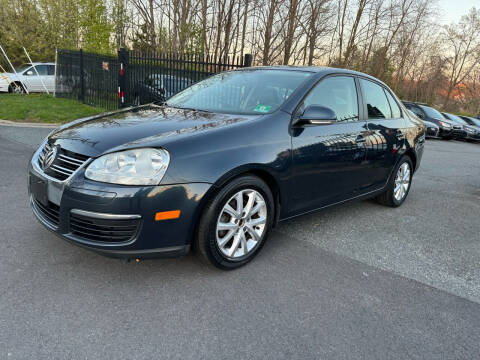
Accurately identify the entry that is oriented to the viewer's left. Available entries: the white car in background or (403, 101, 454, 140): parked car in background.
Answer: the white car in background

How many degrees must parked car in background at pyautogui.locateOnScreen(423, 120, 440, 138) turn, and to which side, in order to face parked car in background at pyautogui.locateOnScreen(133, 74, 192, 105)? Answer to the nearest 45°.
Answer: approximately 90° to its right

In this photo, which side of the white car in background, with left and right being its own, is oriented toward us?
left

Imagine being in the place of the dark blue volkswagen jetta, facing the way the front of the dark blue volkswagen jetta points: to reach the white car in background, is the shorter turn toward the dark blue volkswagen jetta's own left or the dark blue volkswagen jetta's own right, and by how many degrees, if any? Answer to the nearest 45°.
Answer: approximately 90° to the dark blue volkswagen jetta's own right

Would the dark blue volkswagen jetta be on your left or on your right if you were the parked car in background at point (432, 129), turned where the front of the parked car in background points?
on your right

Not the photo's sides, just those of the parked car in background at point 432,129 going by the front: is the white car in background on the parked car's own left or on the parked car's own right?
on the parked car's own right

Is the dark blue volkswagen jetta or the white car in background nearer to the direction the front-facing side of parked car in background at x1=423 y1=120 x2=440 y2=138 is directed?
the dark blue volkswagen jetta

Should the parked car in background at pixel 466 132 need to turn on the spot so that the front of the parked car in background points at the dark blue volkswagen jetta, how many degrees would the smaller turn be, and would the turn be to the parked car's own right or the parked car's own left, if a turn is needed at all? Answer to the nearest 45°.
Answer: approximately 45° to the parked car's own right

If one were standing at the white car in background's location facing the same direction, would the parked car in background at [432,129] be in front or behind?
behind

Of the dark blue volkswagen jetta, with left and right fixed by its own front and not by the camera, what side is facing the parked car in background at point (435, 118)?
back

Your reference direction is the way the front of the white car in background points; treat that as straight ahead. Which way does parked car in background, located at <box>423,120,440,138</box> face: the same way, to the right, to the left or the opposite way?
to the left
